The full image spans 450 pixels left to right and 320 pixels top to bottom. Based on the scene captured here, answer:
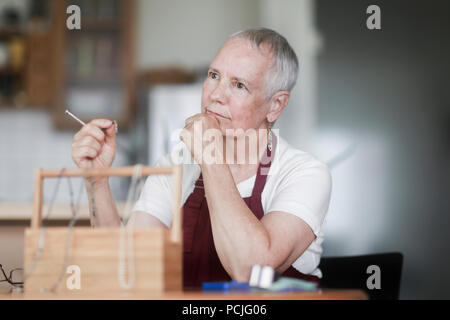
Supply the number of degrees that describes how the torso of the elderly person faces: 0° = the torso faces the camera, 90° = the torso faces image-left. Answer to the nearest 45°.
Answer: approximately 45°

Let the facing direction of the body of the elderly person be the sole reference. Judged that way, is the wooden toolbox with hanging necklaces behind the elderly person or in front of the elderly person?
in front
